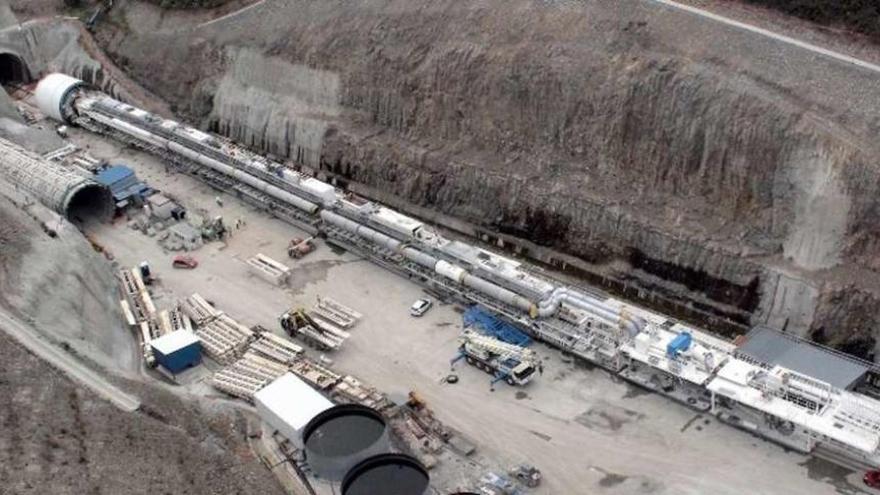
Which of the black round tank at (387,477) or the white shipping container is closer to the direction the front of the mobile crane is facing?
the black round tank

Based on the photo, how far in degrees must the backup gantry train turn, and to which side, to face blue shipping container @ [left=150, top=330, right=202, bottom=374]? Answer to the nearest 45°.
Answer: approximately 45° to its left

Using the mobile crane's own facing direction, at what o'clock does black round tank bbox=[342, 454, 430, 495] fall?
The black round tank is roughly at 2 o'clock from the mobile crane.

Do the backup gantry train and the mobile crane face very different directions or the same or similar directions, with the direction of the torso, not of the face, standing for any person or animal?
very different directions

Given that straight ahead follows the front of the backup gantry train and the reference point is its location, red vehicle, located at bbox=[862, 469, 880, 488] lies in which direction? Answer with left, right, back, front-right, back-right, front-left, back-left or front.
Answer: back

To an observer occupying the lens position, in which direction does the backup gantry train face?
facing away from the viewer and to the left of the viewer
